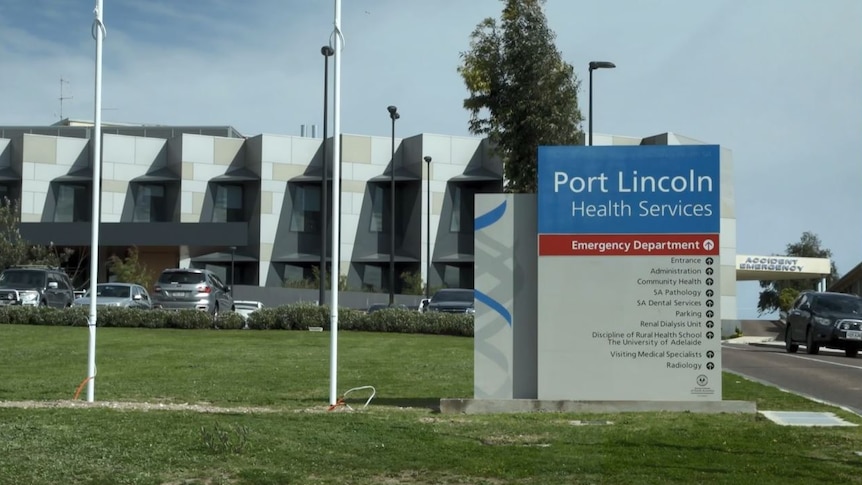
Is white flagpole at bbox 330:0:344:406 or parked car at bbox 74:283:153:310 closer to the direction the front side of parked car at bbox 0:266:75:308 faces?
the white flagpole

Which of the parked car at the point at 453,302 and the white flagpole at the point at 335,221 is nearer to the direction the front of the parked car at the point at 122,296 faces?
the white flagpole

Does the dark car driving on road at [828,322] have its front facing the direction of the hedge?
no

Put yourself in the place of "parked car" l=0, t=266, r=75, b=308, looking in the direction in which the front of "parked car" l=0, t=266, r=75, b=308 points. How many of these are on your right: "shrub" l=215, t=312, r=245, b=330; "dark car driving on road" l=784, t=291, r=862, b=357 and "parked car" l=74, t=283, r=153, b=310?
0

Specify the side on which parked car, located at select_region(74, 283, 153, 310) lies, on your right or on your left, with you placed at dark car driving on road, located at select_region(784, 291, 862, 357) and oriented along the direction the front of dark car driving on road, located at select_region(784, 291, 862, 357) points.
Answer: on your right

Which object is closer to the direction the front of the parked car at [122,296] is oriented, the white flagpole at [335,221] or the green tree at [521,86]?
the white flagpole

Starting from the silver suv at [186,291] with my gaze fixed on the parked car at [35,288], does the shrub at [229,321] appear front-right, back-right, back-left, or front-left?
back-left

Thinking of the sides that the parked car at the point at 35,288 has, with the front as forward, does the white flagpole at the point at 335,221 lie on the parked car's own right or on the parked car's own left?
on the parked car's own left

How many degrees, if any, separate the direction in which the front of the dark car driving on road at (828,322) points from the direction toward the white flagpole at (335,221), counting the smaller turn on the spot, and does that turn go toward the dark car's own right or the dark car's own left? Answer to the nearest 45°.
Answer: approximately 45° to the dark car's own right

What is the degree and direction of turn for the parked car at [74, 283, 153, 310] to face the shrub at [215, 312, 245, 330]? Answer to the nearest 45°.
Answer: approximately 90° to its left

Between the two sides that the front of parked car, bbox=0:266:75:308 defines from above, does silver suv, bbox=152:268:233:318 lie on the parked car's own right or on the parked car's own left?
on the parked car's own left

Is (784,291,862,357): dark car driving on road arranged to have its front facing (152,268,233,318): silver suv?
no

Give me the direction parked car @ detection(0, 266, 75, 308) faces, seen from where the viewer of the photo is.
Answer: facing the viewer and to the left of the viewer

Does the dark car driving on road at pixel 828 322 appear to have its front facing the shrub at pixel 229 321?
no

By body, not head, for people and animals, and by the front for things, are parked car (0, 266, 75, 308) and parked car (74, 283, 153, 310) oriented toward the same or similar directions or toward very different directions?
same or similar directions

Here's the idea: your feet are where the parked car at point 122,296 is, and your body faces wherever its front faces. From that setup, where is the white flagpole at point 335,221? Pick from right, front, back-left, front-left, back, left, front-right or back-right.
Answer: front-left
